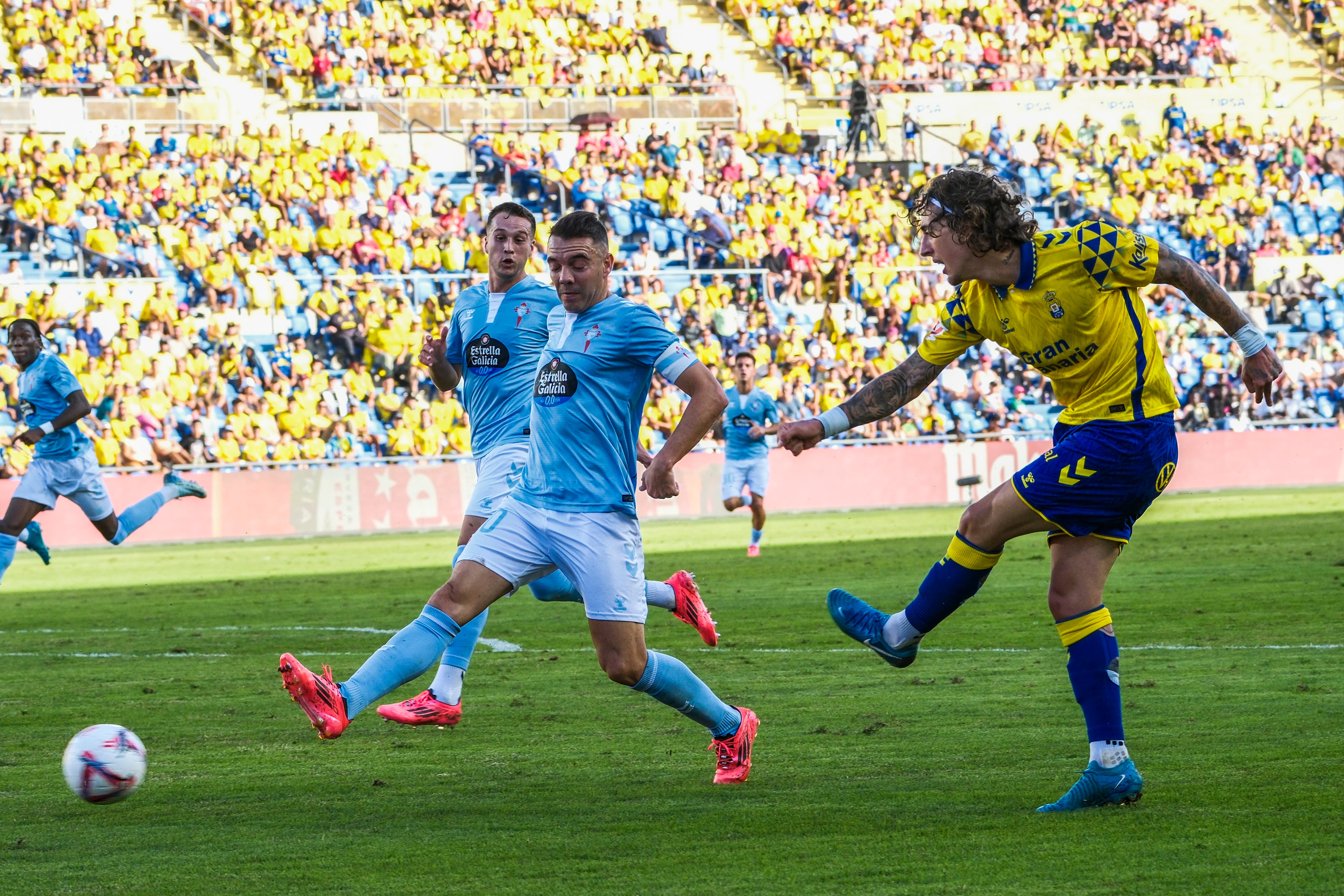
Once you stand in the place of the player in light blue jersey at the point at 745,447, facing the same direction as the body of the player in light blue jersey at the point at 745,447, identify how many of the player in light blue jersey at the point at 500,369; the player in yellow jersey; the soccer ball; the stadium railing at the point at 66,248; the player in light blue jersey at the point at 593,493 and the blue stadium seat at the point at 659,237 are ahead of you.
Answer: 4

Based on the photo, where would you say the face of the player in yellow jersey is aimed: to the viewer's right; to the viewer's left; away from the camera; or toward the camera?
to the viewer's left

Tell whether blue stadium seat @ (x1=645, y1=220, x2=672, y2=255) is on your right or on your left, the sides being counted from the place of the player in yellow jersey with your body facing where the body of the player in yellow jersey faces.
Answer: on your right

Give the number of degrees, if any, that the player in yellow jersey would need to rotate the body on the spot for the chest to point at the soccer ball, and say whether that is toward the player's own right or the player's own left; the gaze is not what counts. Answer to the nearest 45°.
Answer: approximately 45° to the player's own right

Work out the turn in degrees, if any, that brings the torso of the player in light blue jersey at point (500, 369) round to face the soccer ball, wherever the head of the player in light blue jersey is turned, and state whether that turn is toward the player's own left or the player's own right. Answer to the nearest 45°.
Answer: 0° — they already face it

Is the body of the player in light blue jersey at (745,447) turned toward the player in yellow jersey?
yes

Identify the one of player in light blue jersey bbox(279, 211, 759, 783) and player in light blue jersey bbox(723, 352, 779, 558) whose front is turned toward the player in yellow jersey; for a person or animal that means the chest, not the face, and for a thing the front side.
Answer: player in light blue jersey bbox(723, 352, 779, 558)

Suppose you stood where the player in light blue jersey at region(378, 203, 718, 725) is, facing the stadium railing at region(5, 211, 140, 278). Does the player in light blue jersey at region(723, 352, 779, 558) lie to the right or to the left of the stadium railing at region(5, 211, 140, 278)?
right

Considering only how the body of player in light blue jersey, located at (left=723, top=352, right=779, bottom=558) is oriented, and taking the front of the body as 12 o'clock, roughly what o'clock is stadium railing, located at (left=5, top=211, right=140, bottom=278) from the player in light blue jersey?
The stadium railing is roughly at 4 o'clock from the player in light blue jersey.

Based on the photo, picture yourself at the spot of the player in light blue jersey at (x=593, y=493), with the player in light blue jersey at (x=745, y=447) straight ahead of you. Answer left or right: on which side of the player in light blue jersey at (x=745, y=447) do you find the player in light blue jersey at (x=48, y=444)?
left
